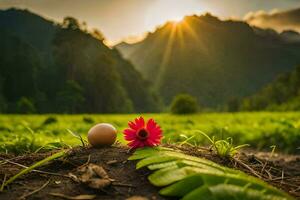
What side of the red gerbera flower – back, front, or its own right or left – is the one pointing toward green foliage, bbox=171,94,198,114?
back

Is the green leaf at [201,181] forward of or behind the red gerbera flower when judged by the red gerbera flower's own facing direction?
forward

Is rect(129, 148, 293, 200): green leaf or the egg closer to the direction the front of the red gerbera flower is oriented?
the green leaf

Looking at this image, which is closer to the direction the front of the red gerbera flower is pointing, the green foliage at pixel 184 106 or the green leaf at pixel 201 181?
the green leaf

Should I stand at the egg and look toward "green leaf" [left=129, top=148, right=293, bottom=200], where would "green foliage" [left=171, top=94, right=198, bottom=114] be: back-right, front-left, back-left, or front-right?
back-left

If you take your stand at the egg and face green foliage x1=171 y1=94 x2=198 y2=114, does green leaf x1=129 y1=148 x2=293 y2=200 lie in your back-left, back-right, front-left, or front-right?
back-right

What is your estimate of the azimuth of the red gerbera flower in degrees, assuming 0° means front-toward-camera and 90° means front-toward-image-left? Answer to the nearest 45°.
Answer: approximately 0°

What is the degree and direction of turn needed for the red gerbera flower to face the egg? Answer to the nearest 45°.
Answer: approximately 135° to its right
